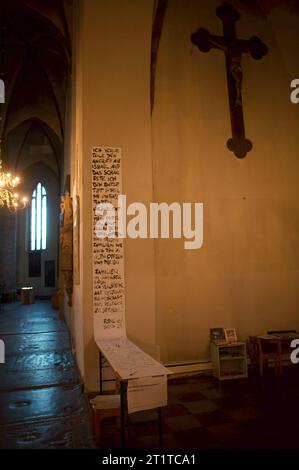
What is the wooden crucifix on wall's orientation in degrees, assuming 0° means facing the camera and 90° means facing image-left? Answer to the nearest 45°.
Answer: approximately 0°

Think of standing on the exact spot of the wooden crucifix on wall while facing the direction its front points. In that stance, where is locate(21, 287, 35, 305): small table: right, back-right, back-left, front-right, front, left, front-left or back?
back-right
